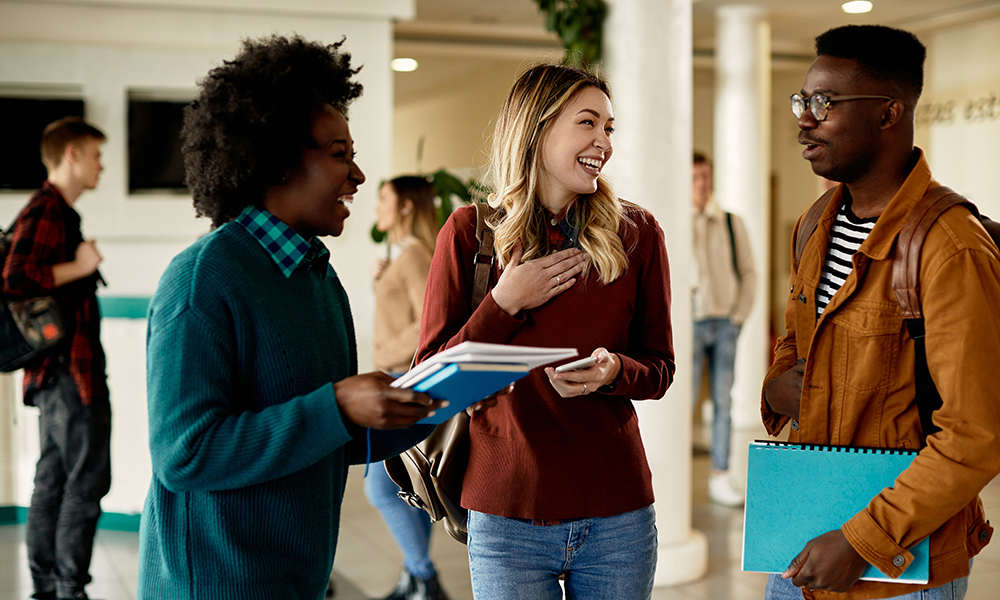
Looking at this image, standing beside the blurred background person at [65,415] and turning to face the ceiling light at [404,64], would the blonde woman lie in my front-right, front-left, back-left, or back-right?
back-right

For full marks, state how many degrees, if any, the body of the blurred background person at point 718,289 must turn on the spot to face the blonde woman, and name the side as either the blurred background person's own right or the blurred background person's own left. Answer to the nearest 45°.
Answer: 0° — they already face them

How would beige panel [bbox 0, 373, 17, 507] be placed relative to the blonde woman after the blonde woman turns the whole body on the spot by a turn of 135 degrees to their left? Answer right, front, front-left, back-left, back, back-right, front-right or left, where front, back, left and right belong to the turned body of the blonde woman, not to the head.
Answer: left

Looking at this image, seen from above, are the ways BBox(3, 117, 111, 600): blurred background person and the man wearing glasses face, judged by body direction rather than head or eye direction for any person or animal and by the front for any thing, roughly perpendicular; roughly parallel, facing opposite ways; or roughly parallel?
roughly parallel, facing opposite ways

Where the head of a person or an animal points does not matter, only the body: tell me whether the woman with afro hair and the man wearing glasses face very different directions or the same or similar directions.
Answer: very different directions

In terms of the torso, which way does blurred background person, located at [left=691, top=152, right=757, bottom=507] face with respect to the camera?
toward the camera

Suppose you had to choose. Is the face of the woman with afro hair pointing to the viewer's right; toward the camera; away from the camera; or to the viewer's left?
to the viewer's right

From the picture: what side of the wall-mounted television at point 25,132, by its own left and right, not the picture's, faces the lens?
front

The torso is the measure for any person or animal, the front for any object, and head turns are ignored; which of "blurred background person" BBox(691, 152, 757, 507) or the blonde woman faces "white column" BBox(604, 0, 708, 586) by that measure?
the blurred background person

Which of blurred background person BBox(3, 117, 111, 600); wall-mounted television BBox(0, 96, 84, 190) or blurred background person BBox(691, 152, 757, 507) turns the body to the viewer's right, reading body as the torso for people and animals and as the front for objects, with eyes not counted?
blurred background person BBox(3, 117, 111, 600)

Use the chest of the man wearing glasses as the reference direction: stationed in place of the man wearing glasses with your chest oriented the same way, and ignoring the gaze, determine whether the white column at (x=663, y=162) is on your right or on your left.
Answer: on your right

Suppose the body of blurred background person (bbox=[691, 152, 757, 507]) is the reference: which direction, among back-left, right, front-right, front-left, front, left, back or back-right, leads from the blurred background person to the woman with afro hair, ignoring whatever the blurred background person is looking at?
front

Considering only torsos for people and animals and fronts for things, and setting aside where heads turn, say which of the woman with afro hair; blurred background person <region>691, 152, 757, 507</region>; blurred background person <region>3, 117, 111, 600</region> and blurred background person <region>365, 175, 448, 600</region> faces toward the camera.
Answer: blurred background person <region>691, 152, 757, 507</region>

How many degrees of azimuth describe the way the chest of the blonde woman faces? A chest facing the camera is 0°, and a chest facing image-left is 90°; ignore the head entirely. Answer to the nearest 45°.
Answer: approximately 0°

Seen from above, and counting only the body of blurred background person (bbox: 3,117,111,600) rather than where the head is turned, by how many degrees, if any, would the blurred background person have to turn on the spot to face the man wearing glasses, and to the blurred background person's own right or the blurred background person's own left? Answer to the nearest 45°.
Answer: approximately 90° to the blurred background person's own right

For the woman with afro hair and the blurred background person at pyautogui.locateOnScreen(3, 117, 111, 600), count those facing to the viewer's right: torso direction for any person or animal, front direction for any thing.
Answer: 2
